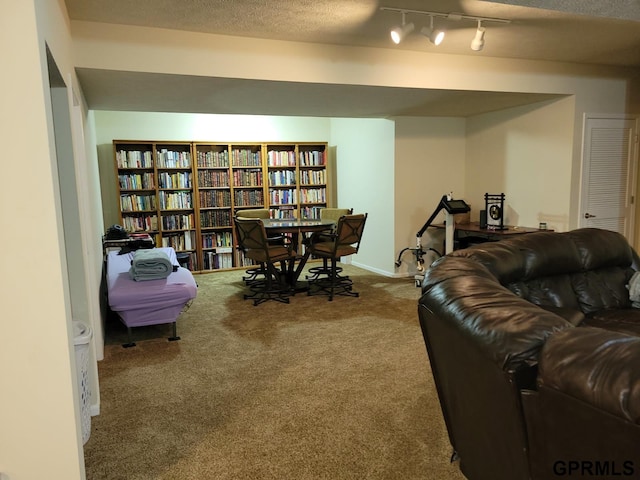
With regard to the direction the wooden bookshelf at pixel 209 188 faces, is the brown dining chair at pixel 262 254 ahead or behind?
ahead

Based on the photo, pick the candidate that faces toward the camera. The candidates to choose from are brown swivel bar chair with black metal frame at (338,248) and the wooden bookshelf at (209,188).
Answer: the wooden bookshelf

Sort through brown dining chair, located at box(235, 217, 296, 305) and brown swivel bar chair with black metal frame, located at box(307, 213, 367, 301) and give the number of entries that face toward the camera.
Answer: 0

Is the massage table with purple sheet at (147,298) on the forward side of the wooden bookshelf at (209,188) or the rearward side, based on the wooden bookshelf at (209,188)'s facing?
on the forward side

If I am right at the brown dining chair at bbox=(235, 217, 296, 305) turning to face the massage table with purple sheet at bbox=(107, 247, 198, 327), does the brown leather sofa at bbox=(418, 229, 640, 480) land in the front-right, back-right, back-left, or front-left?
front-left

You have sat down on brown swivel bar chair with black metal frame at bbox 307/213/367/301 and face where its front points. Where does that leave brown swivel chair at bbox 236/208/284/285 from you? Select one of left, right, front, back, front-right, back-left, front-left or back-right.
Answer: front

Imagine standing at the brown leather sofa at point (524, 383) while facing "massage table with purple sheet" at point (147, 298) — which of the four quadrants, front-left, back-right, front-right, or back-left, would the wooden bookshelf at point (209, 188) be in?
front-right

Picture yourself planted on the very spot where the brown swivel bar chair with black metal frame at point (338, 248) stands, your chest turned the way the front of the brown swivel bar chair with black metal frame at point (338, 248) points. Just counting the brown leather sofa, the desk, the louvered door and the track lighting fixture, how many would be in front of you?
0

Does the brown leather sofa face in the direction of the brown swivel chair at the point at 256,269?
no

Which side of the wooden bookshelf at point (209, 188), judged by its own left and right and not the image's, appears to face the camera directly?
front
